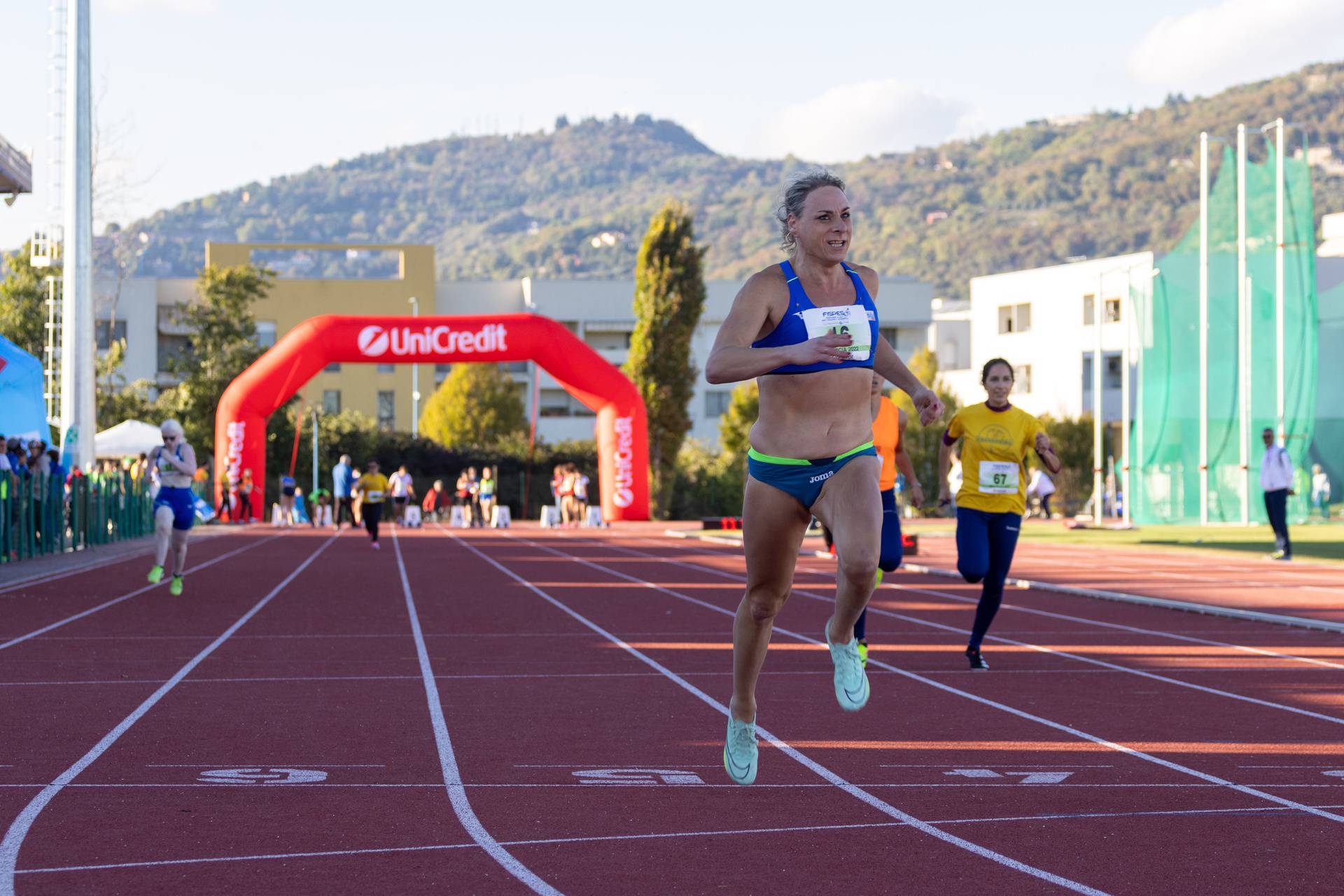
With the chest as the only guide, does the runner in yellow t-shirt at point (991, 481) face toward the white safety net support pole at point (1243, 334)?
no

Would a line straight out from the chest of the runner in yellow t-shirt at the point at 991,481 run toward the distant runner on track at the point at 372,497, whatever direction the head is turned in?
no

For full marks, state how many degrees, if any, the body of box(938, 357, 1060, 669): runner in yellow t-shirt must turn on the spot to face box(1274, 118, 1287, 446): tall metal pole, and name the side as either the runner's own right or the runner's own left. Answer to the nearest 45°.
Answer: approximately 180°

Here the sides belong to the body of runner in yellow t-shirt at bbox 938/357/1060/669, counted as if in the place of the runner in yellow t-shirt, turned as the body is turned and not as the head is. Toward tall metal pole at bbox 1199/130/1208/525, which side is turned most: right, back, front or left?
back

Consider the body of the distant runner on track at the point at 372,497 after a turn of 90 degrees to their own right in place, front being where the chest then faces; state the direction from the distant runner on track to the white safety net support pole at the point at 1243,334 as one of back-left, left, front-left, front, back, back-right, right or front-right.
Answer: back

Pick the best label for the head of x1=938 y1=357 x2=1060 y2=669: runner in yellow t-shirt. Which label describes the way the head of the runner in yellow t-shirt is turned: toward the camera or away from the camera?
toward the camera

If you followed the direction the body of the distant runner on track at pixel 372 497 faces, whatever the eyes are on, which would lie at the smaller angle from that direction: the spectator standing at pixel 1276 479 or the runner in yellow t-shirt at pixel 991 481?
the runner in yellow t-shirt

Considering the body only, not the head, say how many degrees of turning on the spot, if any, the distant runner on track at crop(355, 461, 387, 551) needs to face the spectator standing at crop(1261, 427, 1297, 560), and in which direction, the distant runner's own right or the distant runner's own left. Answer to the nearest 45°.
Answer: approximately 45° to the distant runner's own left

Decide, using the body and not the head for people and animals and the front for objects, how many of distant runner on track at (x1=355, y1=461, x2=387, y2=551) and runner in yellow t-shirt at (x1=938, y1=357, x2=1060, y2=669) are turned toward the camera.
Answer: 2

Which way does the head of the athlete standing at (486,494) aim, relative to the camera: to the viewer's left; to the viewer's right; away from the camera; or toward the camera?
toward the camera

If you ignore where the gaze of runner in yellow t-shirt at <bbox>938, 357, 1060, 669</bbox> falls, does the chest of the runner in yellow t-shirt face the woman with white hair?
no

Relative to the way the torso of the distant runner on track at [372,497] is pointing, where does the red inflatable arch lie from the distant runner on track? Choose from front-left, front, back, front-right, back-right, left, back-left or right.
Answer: back

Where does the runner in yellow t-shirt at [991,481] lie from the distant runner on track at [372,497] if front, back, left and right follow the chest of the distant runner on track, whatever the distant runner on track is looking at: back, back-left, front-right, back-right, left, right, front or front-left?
front

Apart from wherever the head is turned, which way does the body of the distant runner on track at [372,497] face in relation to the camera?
toward the camera

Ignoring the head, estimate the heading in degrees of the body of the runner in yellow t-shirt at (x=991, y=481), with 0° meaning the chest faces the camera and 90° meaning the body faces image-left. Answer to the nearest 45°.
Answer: approximately 0°

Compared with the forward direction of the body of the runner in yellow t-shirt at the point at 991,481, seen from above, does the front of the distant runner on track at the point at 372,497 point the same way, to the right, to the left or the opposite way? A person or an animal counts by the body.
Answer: the same way
